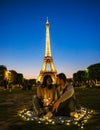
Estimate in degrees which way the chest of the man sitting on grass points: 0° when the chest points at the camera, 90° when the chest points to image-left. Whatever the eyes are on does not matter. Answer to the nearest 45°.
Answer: approximately 45°
